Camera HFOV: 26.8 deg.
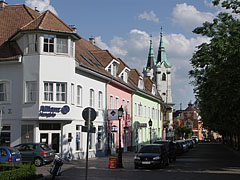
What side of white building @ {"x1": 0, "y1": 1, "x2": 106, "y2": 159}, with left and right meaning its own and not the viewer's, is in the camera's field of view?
front

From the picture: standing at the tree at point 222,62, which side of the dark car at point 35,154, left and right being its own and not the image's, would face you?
back
